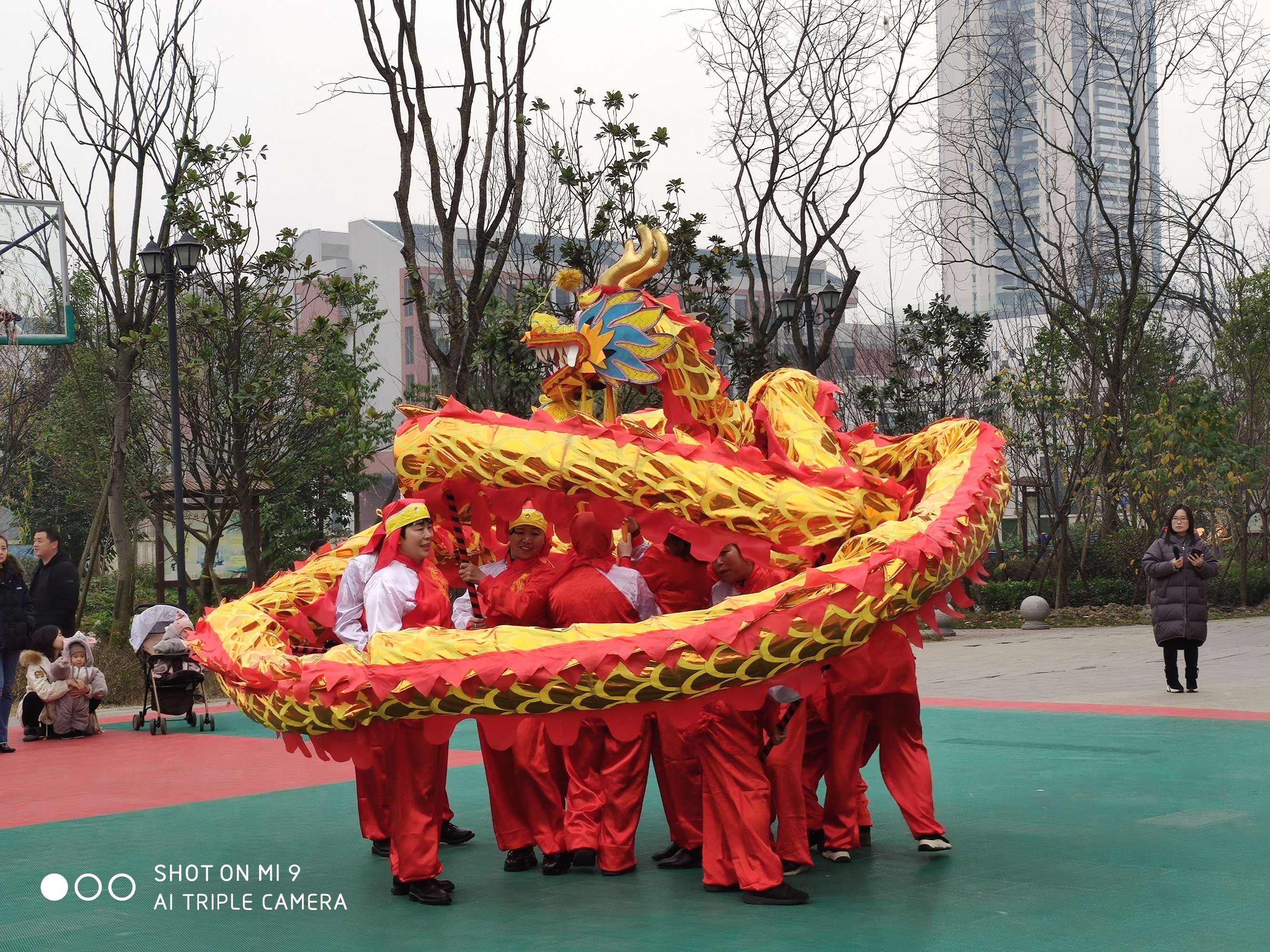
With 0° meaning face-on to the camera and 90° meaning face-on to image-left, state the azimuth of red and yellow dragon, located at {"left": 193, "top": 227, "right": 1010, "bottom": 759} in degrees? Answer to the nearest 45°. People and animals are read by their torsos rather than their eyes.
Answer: approximately 90°

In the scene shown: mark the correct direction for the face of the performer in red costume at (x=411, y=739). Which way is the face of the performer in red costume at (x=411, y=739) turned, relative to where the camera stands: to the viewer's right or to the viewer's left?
to the viewer's right

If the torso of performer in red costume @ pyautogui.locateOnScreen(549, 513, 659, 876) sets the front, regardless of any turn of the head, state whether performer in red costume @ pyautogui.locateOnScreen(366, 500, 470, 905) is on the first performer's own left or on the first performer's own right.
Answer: on the first performer's own left

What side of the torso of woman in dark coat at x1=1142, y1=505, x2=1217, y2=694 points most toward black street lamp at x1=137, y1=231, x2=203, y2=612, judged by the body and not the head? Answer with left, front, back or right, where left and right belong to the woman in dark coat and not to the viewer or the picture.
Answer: right

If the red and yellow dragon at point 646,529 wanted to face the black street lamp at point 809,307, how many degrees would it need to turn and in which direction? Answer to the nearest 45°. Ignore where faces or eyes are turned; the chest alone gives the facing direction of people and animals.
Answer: approximately 90° to its right

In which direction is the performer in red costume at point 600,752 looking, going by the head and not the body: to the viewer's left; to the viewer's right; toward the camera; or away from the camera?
away from the camera

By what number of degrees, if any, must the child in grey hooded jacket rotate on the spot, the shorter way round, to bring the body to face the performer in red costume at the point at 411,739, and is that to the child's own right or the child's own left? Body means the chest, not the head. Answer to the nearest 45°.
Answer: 0° — they already face them

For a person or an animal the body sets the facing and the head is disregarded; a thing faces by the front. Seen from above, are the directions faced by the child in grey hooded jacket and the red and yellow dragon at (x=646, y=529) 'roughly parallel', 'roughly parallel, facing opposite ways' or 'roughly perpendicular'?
roughly perpendicular

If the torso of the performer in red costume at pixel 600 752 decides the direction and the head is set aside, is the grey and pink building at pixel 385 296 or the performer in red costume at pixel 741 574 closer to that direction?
the grey and pink building

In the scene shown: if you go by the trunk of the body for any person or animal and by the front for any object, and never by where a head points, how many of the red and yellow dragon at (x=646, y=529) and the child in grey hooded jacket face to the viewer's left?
1

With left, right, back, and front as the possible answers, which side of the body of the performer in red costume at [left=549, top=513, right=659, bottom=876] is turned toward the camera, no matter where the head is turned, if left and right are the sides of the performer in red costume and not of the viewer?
back
